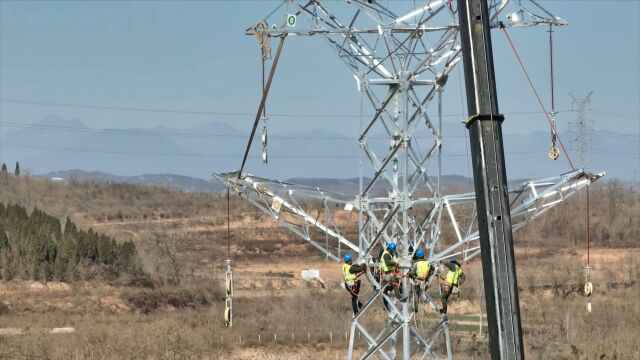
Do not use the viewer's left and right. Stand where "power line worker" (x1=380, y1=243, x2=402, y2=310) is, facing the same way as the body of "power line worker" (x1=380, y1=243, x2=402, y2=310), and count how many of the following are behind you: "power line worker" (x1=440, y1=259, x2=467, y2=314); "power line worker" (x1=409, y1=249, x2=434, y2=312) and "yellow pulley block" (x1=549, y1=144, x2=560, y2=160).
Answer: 0

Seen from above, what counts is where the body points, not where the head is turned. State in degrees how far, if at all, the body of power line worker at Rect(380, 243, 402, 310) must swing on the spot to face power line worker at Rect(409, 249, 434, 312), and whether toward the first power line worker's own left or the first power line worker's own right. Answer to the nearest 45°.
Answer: approximately 45° to the first power line worker's own left

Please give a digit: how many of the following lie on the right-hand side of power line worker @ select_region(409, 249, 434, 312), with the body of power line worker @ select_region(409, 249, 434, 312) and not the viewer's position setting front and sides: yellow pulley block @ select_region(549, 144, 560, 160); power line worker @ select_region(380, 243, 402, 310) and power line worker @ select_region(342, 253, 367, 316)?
1

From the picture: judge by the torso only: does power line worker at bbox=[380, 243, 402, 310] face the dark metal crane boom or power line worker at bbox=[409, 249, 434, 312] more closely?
the power line worker

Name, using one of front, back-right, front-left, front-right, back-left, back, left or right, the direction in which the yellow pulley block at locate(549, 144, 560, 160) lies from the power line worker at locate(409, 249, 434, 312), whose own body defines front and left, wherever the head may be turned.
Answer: right

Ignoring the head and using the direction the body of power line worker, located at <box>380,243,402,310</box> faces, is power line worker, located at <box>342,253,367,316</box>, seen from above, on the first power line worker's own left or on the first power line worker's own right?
on the first power line worker's own left

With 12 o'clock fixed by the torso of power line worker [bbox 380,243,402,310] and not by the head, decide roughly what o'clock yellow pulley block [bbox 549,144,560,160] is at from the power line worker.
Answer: The yellow pulley block is roughly at 12 o'clock from the power line worker.
